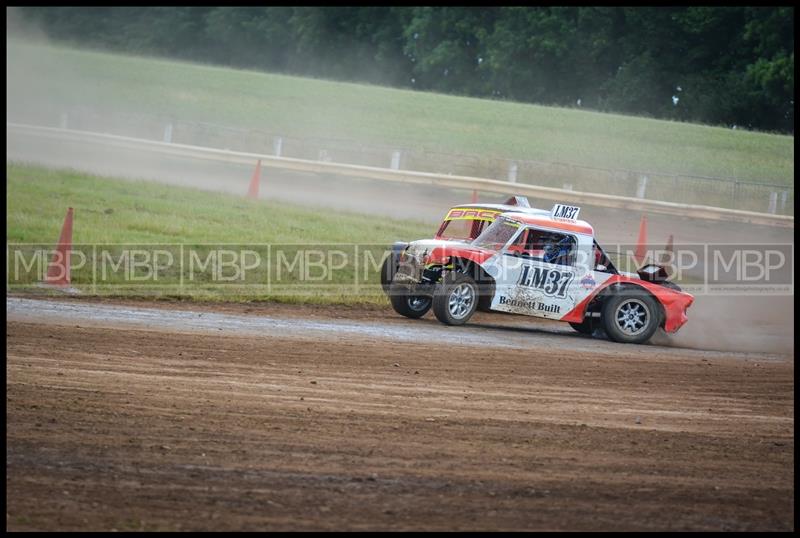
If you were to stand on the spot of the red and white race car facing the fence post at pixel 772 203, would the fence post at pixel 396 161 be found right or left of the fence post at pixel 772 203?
left

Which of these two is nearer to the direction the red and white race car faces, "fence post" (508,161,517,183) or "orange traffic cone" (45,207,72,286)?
the orange traffic cone

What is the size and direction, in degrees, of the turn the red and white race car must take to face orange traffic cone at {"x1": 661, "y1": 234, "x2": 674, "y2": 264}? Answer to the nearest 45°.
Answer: approximately 135° to its right

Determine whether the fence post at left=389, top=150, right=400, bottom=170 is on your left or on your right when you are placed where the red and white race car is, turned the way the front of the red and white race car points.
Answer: on your right

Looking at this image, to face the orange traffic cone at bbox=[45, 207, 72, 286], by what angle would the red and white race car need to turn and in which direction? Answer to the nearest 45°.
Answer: approximately 45° to its right

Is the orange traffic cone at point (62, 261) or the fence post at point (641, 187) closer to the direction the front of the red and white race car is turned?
the orange traffic cone

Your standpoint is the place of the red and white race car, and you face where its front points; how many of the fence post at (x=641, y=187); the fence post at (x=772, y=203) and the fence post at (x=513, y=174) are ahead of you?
0

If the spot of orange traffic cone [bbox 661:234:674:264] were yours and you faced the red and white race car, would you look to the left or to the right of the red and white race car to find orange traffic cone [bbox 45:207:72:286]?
right

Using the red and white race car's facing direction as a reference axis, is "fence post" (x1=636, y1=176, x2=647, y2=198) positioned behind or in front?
behind

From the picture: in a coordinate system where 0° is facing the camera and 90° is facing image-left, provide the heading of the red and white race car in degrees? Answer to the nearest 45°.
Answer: approximately 45°
